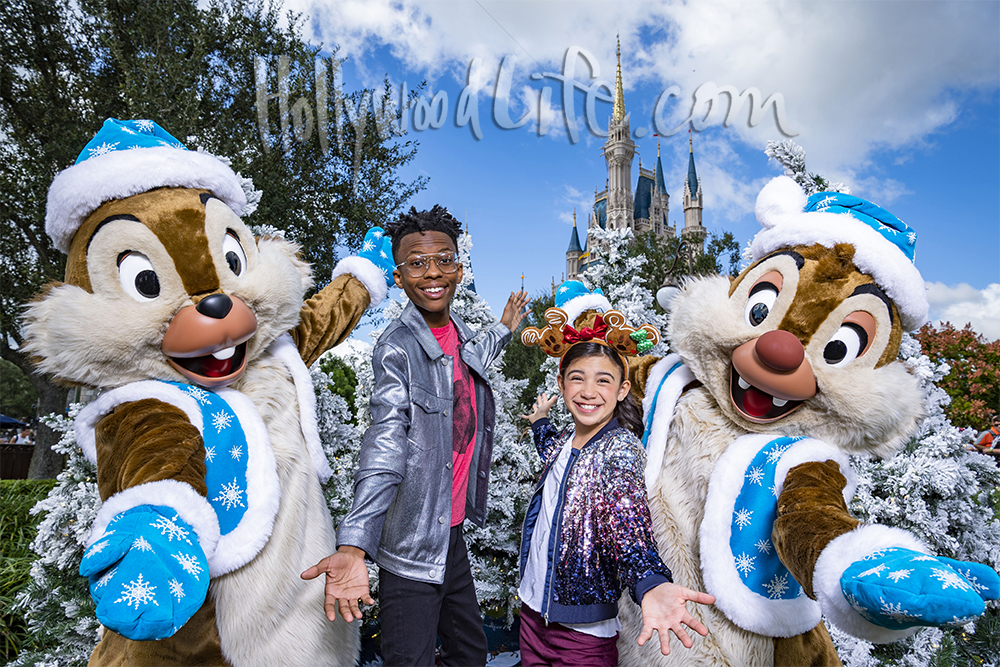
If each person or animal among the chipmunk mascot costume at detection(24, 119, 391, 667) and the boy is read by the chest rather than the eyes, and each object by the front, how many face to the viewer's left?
0

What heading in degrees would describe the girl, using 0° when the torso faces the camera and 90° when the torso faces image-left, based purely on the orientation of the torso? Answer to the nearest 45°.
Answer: approximately 45°

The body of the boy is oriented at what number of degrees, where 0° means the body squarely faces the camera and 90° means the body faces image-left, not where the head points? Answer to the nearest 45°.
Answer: approximately 315°

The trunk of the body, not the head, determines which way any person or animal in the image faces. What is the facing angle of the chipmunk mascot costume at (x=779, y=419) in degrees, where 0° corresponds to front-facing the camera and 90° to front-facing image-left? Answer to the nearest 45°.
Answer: approximately 45°

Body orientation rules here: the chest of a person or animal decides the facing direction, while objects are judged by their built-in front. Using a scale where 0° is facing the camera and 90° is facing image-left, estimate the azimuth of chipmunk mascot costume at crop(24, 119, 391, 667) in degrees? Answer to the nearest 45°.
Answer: approximately 315°

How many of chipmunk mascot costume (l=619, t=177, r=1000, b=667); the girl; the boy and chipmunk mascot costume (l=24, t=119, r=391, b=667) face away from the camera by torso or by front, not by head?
0

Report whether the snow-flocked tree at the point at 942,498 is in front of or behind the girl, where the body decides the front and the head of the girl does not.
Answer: behind

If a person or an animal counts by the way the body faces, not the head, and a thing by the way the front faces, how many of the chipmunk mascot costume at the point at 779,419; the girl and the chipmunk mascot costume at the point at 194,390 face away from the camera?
0

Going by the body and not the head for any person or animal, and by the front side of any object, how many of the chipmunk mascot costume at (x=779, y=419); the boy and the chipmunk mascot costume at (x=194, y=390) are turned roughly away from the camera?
0

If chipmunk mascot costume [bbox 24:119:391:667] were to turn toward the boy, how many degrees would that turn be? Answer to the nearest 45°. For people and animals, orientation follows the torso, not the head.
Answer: approximately 45° to its left

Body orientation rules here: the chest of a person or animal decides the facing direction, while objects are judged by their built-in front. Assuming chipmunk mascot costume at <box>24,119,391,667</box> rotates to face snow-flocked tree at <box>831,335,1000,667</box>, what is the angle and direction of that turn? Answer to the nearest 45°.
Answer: approximately 45° to its left

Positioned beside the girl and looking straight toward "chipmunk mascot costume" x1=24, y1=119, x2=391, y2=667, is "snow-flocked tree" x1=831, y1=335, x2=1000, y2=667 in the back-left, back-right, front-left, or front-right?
back-right
